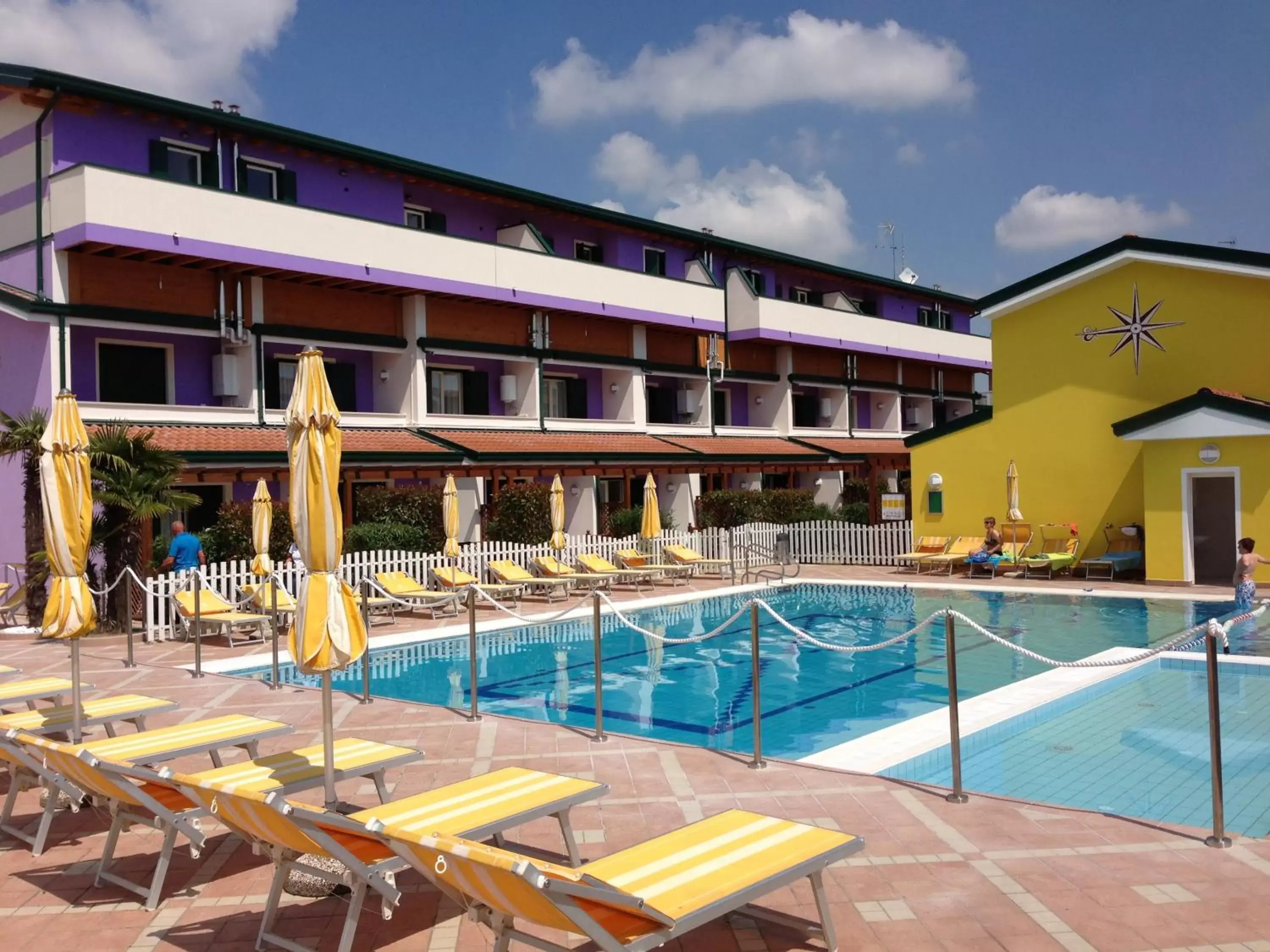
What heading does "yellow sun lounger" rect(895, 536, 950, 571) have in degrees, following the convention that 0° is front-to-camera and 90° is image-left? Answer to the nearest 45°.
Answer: approximately 45°

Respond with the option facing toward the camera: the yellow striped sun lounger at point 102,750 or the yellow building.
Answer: the yellow building

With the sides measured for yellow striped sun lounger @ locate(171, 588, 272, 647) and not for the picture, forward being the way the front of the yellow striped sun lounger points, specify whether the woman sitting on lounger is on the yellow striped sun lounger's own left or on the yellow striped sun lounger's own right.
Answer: on the yellow striped sun lounger's own left

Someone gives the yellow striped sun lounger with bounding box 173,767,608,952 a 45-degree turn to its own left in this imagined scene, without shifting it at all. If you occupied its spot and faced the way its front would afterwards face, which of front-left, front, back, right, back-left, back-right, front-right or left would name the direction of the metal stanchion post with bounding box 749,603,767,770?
front-right

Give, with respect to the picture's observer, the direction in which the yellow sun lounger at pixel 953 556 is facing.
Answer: facing the viewer and to the left of the viewer

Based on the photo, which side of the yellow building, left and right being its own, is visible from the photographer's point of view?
front

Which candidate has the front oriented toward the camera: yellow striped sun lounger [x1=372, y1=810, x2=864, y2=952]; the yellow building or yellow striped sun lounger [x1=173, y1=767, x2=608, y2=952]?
the yellow building

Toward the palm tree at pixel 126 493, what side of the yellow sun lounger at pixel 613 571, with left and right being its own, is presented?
right

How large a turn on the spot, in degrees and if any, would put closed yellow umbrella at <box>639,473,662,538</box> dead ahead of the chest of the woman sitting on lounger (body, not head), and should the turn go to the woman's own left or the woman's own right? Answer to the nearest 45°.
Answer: approximately 45° to the woman's own right

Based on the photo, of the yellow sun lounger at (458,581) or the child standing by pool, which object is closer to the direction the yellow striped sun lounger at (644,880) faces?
the child standing by pool

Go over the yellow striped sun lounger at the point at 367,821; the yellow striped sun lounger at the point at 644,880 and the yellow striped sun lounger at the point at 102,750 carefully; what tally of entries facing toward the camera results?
0

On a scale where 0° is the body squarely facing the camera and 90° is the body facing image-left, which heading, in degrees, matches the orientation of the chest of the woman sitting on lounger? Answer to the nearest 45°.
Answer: approximately 45°

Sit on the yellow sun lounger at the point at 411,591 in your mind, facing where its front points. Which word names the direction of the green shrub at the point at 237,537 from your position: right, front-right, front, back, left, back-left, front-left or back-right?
back

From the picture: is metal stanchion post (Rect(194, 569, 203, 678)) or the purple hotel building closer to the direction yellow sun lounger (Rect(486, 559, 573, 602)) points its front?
the metal stanchion post

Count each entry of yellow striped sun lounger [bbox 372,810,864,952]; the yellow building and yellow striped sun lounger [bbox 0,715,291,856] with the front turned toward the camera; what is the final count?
1

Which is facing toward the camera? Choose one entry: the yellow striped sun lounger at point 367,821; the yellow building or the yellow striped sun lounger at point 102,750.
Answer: the yellow building
